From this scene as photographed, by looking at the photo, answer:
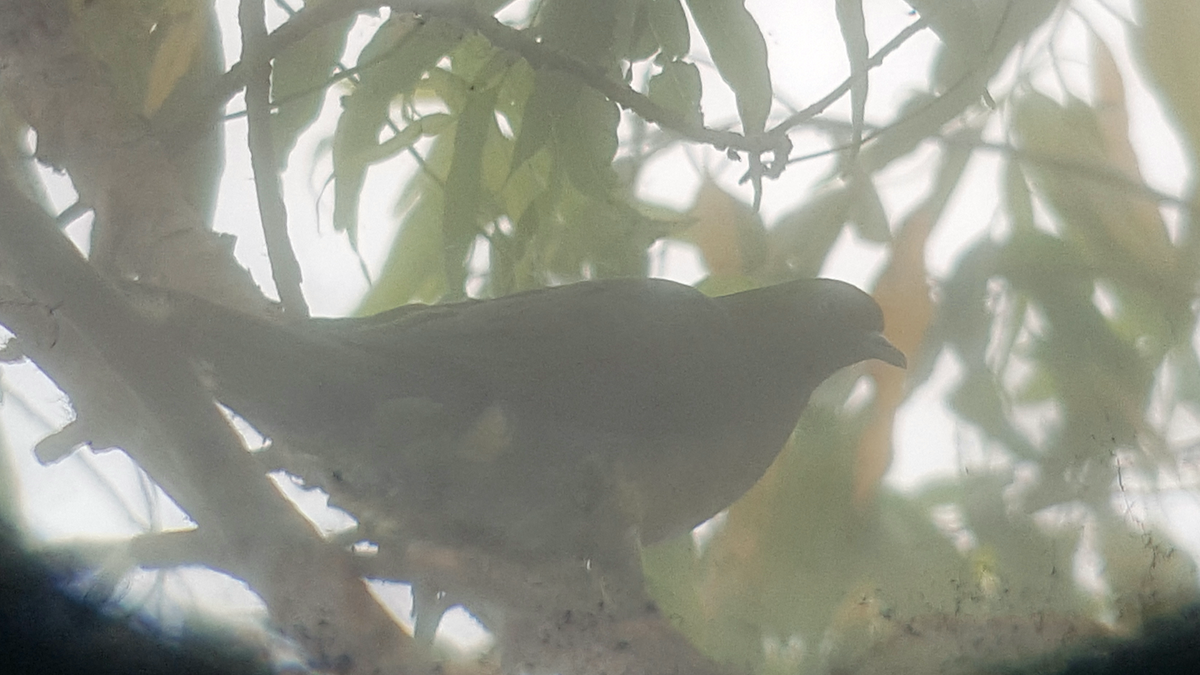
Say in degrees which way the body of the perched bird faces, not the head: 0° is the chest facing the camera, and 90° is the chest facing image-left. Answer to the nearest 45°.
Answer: approximately 270°
